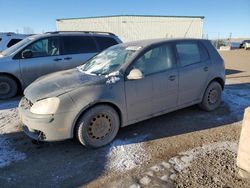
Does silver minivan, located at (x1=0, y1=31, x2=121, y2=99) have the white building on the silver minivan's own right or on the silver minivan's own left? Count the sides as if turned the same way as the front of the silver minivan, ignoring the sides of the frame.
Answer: on the silver minivan's own right

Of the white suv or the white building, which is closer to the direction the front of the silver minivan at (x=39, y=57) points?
the white suv

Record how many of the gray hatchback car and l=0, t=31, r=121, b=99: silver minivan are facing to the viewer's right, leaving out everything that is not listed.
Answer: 0

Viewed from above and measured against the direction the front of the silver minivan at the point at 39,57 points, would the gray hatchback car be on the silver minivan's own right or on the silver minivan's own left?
on the silver minivan's own left

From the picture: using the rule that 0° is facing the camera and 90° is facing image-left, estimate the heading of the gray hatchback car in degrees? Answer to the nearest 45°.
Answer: approximately 45°

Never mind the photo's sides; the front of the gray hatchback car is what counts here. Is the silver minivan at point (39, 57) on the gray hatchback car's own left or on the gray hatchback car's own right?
on the gray hatchback car's own right

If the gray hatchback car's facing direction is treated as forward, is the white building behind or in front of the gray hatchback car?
behind

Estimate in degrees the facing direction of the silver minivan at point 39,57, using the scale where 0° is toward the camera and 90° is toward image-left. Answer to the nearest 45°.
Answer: approximately 90°

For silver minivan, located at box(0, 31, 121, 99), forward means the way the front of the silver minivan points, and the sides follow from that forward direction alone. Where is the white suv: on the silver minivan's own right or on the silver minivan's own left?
on the silver minivan's own right

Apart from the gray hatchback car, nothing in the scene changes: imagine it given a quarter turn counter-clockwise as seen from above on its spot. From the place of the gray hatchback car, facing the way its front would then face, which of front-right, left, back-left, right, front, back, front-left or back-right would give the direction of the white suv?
back
